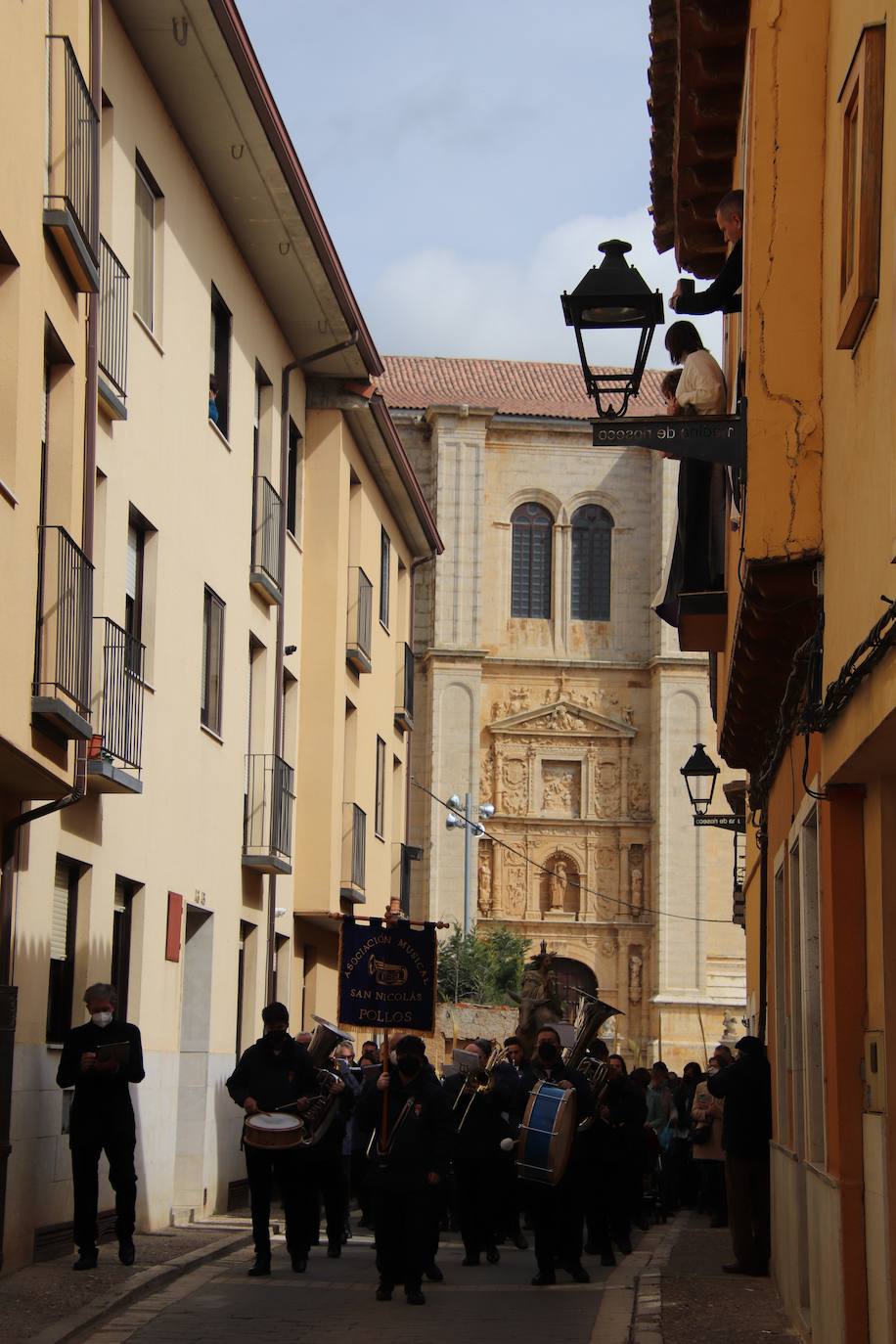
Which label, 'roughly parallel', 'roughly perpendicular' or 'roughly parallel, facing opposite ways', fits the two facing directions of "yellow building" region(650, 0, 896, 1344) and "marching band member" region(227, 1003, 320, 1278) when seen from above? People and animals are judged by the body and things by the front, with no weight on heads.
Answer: roughly perpendicular

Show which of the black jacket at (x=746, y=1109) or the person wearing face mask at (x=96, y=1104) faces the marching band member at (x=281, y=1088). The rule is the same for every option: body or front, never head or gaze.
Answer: the black jacket

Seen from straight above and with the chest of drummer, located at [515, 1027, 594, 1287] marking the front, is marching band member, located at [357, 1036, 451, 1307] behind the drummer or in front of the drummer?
in front

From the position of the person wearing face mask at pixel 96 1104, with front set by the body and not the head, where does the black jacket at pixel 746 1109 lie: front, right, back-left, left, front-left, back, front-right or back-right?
left

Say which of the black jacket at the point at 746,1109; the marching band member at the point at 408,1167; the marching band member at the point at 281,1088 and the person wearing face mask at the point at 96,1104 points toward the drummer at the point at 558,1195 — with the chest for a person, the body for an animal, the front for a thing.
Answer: the black jacket

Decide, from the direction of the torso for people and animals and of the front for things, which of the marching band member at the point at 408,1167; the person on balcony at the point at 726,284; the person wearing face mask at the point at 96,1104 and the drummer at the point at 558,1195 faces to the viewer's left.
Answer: the person on balcony

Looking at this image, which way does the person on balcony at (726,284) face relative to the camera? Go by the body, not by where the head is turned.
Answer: to the viewer's left

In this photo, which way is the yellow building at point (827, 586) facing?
to the viewer's left

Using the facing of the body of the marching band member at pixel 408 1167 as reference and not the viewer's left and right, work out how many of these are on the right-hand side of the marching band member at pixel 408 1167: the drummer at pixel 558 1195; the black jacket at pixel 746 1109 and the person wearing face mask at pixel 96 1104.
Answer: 1

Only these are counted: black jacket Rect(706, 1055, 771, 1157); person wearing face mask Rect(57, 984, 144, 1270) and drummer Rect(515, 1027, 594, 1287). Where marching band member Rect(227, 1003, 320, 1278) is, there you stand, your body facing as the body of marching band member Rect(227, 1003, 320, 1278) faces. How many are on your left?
2
